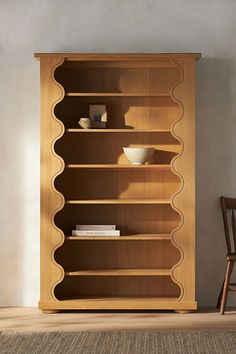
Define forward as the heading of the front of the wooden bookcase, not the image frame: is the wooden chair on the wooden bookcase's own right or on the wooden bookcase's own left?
on the wooden bookcase's own left

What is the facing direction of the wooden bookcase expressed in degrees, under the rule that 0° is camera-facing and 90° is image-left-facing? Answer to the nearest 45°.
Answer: approximately 0°
